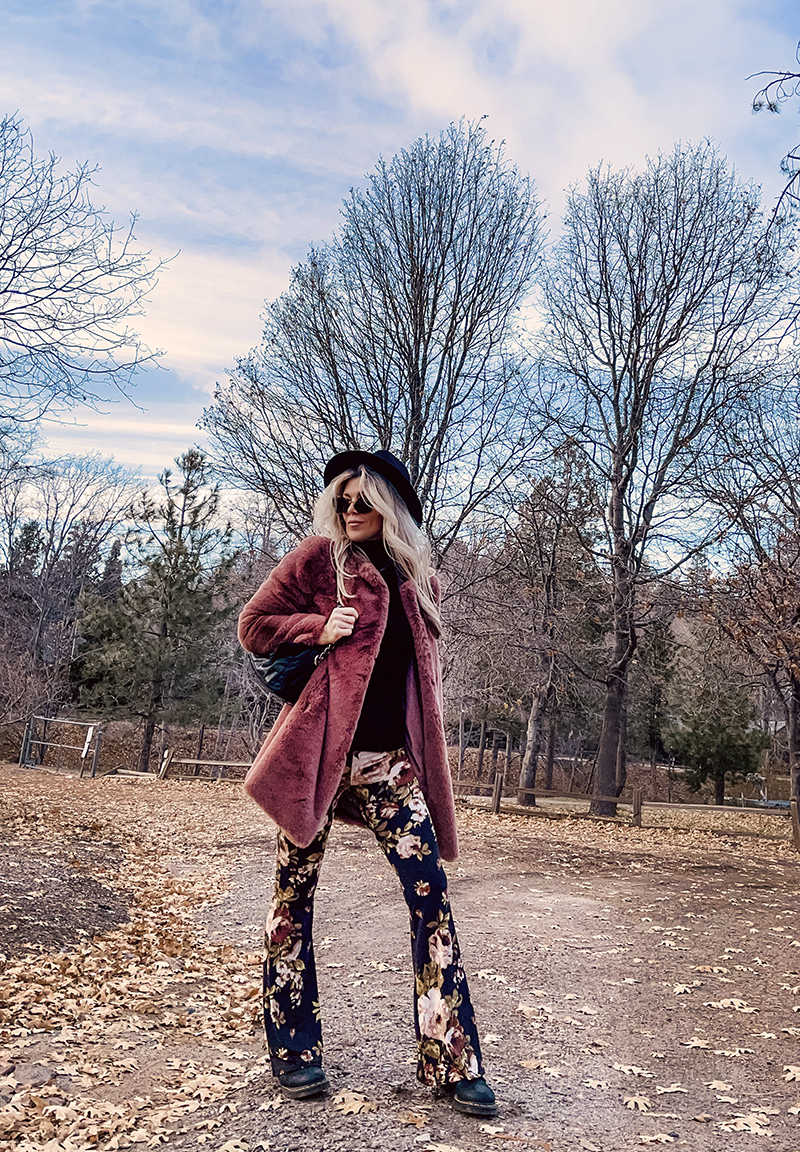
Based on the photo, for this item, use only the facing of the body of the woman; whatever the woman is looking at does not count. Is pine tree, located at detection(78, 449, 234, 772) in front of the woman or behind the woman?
behind

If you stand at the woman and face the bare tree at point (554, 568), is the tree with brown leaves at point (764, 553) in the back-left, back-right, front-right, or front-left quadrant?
front-right

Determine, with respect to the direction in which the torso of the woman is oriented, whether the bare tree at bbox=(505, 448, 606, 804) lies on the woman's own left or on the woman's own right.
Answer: on the woman's own left

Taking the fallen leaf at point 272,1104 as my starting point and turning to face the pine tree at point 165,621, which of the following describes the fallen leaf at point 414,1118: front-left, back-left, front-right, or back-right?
back-right

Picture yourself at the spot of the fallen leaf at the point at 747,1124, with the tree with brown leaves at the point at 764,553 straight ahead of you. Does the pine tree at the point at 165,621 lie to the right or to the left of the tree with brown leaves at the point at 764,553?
left

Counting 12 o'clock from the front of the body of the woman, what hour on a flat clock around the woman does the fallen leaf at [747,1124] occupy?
The fallen leaf is roughly at 10 o'clock from the woman.

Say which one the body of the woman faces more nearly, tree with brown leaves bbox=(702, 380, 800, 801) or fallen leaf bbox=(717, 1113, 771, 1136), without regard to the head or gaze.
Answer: the fallen leaf

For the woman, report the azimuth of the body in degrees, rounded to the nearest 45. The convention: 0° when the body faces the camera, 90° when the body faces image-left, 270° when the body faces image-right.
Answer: approximately 315°
